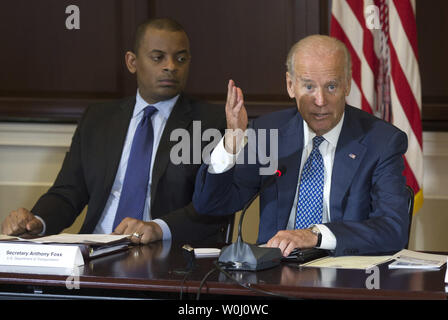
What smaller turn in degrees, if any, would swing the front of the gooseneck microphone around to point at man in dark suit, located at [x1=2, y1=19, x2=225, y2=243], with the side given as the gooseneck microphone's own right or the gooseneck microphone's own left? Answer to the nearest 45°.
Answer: approximately 45° to the gooseneck microphone's own left

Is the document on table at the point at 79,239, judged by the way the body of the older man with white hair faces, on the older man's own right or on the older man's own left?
on the older man's own right

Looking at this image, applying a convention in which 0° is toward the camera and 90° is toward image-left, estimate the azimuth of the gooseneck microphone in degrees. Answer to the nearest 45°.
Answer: approximately 225°

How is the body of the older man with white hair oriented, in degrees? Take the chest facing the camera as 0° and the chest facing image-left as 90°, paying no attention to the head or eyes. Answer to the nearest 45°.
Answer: approximately 0°

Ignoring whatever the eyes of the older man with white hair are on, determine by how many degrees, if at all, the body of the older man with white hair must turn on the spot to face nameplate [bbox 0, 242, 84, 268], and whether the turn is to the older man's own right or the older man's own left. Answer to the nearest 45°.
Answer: approximately 45° to the older man's own right

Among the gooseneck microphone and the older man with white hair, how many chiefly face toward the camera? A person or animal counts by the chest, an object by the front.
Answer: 1
